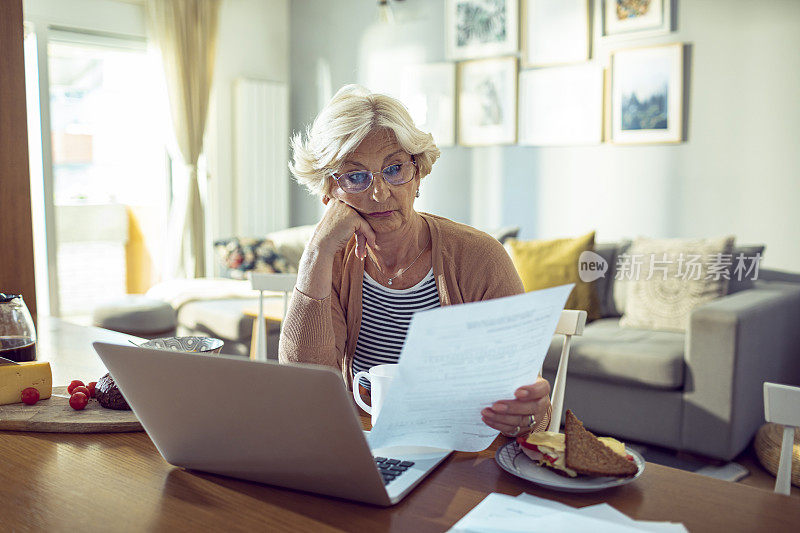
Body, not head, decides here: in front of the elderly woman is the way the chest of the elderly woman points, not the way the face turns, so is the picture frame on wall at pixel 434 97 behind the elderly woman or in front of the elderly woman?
behind

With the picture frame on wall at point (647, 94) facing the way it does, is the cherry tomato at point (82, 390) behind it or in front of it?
in front

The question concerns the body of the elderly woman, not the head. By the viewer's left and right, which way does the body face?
facing the viewer

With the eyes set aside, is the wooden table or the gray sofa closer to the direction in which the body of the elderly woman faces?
the wooden table

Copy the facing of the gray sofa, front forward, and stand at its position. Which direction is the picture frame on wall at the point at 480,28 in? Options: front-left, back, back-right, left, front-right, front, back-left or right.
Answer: right

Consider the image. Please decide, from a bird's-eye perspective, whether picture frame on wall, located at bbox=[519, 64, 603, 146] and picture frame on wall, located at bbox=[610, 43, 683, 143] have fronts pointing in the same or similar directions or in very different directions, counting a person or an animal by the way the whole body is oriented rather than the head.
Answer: same or similar directions

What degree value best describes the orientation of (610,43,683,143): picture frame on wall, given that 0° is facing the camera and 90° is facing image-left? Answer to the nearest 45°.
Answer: approximately 45°

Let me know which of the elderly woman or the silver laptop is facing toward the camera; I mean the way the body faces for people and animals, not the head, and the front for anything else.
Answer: the elderly woman

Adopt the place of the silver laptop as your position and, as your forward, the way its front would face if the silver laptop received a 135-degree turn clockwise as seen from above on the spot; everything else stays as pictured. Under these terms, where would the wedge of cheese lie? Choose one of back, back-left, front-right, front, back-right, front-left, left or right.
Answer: back-right

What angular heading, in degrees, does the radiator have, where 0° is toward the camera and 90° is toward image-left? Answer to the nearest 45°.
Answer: approximately 315°

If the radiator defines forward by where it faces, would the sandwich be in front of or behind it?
in front

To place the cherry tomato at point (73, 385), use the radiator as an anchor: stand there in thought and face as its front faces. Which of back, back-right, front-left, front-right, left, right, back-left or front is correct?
front-right

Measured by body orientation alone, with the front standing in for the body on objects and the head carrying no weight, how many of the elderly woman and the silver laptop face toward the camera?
1

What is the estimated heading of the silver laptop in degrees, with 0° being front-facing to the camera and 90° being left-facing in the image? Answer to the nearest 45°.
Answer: approximately 225°
